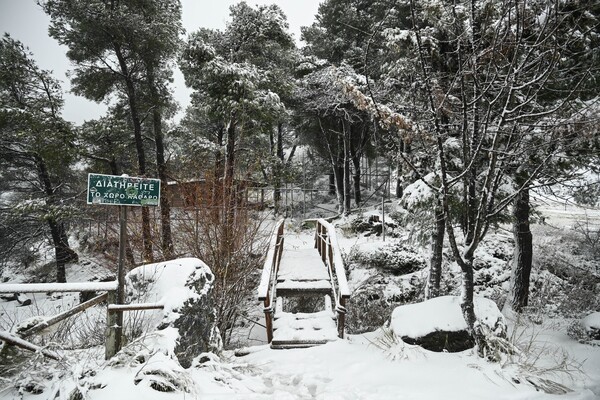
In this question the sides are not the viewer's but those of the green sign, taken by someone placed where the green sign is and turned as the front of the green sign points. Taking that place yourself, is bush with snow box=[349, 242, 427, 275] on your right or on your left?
on your left

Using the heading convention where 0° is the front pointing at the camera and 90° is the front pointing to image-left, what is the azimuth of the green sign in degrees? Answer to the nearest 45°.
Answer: approximately 0°

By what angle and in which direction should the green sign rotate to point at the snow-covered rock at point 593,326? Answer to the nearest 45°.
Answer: approximately 90° to its left

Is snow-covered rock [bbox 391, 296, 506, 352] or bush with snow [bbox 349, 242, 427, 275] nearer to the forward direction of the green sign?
the snow-covered rock

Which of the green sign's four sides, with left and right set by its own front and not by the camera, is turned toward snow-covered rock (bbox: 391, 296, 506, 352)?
left
